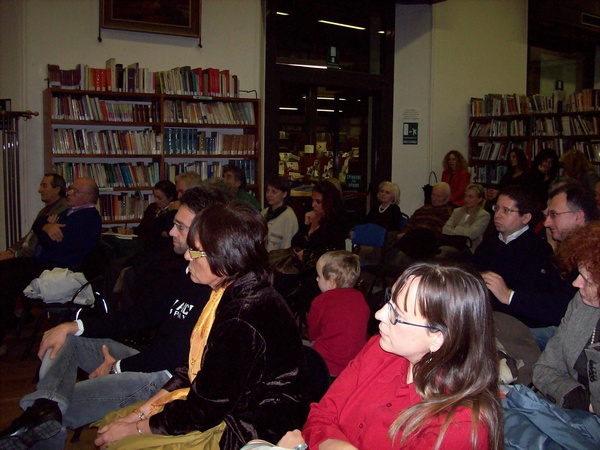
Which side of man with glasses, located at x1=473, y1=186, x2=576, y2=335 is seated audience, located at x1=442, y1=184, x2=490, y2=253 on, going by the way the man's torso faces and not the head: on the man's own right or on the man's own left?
on the man's own right

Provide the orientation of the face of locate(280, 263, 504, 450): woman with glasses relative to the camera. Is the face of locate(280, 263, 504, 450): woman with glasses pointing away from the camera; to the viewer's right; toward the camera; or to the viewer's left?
to the viewer's left

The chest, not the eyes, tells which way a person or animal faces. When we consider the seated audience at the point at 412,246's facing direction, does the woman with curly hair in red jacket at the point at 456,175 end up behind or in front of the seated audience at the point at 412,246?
behind

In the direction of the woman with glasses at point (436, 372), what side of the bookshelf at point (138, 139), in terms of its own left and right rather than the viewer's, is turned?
front

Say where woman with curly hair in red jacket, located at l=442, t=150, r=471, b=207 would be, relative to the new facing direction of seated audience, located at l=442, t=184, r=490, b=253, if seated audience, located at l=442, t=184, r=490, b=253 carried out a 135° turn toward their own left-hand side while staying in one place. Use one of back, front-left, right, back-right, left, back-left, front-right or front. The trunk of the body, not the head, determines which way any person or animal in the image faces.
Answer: left

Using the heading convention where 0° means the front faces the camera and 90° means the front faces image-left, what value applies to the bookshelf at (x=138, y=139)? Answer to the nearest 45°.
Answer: approximately 0°

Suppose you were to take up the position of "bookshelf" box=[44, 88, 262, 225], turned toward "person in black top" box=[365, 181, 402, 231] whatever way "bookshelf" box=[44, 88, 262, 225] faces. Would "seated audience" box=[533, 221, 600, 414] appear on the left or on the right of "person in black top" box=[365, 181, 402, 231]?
right

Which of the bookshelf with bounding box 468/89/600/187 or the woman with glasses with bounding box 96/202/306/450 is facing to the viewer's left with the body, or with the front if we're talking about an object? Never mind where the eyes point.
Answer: the woman with glasses

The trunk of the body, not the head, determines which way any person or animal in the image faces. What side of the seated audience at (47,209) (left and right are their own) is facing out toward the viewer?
left

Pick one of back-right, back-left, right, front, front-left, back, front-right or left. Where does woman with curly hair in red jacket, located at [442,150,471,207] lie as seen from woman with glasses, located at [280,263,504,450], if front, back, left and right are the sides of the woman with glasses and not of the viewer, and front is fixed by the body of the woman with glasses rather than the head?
back-right

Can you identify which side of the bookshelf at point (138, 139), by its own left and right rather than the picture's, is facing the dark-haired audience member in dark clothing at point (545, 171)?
left

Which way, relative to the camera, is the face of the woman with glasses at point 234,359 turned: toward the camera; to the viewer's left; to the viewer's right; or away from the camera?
to the viewer's left

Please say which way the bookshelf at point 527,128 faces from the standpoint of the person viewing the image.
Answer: facing the viewer

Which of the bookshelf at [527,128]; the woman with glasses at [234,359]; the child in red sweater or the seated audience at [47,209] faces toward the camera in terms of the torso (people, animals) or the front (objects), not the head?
the bookshelf

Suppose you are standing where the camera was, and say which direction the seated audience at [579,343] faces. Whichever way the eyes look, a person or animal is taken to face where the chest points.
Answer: facing the viewer and to the left of the viewer

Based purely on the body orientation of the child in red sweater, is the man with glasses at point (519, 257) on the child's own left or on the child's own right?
on the child's own right
